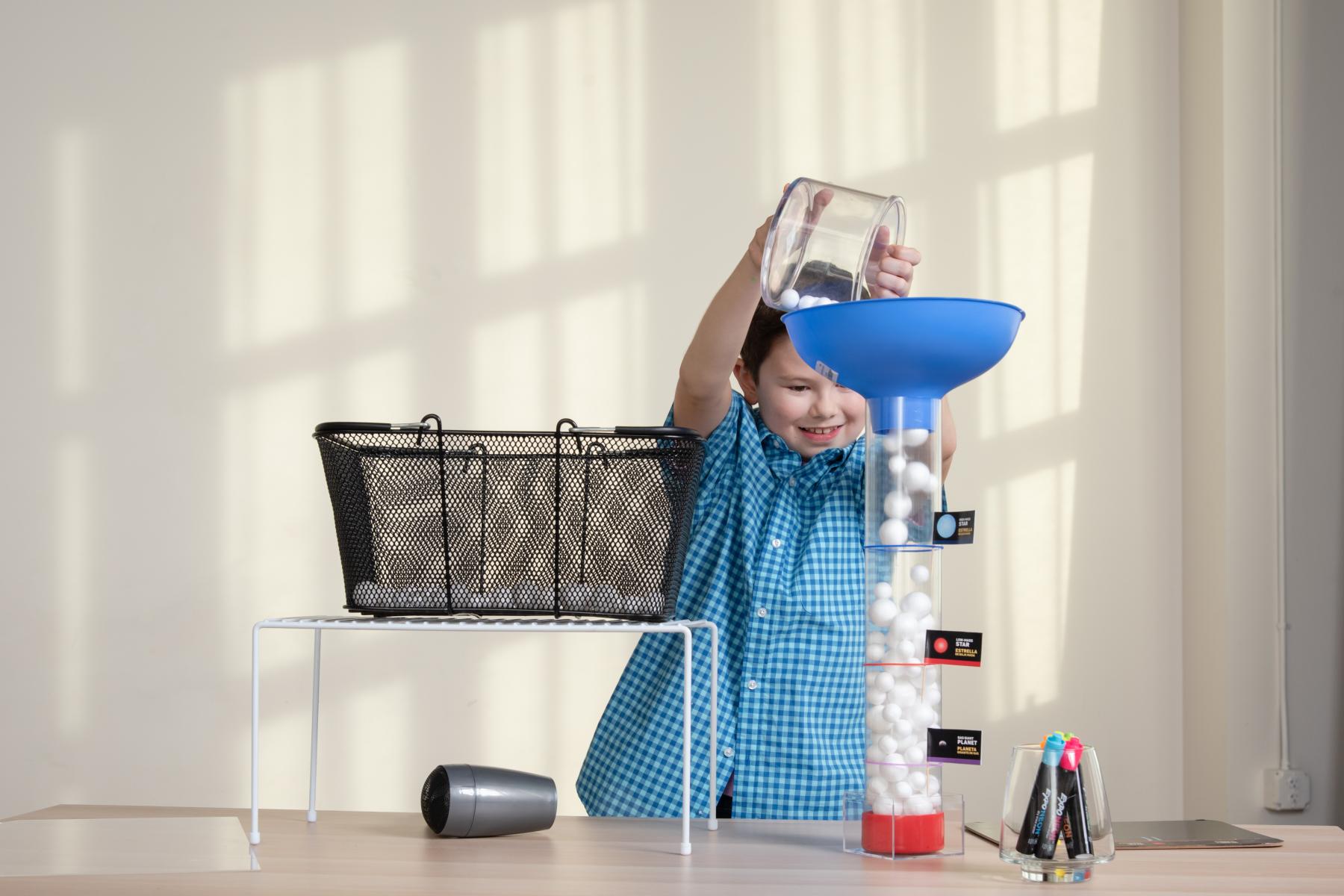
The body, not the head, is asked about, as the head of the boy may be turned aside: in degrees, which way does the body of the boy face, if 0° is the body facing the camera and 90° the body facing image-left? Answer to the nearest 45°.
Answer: approximately 0°

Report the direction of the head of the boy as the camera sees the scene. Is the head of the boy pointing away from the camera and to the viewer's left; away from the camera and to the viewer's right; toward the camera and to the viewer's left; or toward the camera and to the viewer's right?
toward the camera and to the viewer's right
